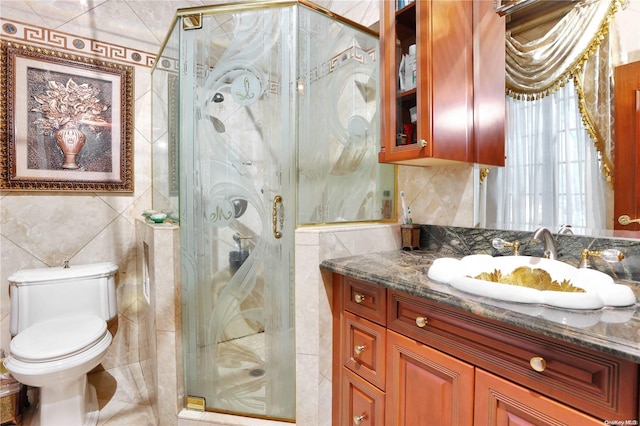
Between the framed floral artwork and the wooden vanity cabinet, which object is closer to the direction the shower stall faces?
the wooden vanity cabinet

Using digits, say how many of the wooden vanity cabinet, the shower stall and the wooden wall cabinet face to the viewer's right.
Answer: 0

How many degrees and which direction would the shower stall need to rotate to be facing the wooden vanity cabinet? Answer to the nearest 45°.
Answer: approximately 45° to its left

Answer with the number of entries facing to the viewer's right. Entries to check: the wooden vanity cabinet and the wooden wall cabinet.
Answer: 0

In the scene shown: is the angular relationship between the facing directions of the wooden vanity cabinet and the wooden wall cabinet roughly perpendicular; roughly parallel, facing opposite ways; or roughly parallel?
roughly parallel

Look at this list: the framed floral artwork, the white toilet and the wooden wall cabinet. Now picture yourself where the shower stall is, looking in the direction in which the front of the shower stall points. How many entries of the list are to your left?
1

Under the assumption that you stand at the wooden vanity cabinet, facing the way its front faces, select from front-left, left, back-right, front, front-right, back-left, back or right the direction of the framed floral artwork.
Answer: front-right

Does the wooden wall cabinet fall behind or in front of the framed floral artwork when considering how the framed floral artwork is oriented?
in front

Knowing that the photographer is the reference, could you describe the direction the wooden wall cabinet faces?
facing the viewer and to the left of the viewer

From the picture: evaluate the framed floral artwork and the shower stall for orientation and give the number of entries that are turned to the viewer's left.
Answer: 0

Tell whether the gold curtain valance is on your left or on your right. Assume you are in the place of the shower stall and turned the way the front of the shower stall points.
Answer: on your left

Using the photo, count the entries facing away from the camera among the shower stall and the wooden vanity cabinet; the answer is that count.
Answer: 0

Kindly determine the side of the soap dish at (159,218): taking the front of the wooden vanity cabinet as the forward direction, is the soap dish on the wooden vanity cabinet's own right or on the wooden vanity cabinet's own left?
on the wooden vanity cabinet's own right

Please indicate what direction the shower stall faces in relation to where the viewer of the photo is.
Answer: facing the viewer

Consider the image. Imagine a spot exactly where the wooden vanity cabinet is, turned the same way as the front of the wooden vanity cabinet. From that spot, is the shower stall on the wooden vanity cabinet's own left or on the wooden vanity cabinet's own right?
on the wooden vanity cabinet's own right
